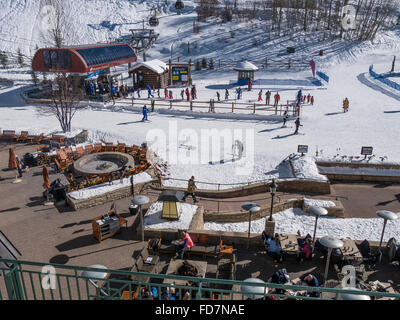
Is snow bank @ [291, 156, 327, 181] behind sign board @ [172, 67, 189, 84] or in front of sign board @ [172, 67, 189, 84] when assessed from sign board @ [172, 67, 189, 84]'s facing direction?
in front

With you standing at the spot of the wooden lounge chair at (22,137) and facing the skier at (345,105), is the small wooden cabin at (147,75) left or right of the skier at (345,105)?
left

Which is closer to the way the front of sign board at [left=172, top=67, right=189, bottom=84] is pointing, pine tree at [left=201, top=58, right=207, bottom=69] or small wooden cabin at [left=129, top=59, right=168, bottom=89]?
the small wooden cabin

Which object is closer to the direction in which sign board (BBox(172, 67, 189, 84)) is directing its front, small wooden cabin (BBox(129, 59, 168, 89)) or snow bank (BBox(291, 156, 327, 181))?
the snow bank

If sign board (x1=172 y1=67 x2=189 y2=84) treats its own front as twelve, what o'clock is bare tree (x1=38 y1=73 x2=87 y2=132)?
The bare tree is roughly at 1 o'clock from the sign board.

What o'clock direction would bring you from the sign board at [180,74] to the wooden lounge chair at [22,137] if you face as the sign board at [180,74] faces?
The wooden lounge chair is roughly at 1 o'clock from the sign board.

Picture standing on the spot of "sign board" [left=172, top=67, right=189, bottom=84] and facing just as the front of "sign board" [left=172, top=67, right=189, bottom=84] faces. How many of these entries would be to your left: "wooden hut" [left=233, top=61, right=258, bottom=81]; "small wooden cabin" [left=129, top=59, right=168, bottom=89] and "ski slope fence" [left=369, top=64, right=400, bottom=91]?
2

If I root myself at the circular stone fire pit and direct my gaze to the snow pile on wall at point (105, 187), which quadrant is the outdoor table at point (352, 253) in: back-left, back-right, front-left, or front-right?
front-left

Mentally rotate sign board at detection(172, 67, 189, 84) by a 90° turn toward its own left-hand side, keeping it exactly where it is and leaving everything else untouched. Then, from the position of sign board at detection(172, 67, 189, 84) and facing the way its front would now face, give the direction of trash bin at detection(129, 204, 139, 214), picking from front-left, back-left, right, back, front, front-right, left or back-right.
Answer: right

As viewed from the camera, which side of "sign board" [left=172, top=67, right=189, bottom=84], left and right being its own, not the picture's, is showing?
front

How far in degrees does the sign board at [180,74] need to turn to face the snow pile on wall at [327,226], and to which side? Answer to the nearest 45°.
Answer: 0° — it already faces it

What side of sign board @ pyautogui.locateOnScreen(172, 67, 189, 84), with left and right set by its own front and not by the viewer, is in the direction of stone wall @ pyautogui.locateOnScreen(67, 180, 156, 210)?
front

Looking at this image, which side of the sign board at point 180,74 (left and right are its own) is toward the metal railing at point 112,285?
front

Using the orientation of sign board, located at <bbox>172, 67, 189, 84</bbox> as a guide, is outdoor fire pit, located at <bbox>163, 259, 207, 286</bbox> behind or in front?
in front

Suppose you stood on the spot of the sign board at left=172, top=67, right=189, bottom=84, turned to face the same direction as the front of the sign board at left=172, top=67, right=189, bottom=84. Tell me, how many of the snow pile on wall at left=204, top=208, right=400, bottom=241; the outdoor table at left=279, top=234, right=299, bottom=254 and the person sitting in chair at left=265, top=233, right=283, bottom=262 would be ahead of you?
3

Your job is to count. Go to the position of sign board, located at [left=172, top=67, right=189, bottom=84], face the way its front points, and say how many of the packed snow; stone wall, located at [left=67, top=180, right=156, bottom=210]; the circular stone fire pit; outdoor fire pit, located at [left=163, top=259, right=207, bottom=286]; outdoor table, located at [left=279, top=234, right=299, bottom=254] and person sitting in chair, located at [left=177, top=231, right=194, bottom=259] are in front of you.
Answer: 6

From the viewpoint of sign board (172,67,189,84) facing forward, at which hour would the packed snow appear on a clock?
The packed snow is roughly at 12 o'clock from the sign board.

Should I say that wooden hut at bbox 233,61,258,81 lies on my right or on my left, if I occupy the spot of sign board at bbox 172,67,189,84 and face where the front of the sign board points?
on my left
